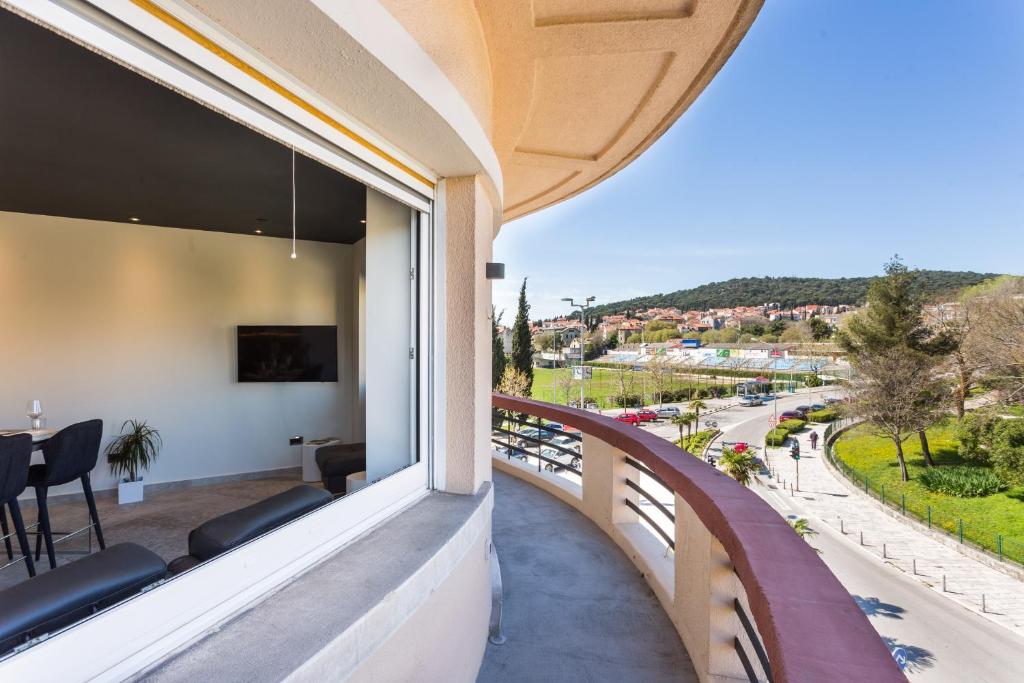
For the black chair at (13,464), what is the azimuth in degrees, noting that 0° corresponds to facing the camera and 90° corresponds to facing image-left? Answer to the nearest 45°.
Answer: approximately 135°

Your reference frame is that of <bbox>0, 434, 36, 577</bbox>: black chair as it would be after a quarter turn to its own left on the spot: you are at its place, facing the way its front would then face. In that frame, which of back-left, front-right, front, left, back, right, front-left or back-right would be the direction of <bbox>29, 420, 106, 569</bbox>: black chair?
back-right

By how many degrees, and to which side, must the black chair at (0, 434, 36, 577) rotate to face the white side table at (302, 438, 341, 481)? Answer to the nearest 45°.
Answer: approximately 90° to its right

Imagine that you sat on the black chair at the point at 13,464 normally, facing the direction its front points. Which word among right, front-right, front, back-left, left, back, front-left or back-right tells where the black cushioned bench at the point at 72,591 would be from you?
back-left

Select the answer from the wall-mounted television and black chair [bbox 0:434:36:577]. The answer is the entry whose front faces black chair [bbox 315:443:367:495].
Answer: the wall-mounted television

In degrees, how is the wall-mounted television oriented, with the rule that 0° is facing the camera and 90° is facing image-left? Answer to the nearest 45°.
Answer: approximately 0°

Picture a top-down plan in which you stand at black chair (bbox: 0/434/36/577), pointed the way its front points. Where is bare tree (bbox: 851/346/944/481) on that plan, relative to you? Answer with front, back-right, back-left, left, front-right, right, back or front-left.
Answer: back-right

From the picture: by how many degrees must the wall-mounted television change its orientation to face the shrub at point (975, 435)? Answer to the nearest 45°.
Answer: approximately 90° to its left

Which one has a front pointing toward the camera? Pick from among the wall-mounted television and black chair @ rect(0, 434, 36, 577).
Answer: the wall-mounted television

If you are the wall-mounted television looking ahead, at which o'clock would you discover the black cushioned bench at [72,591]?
The black cushioned bench is roughly at 12 o'clock from the wall-mounted television.

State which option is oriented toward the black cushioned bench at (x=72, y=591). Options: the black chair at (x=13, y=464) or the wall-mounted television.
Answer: the wall-mounted television

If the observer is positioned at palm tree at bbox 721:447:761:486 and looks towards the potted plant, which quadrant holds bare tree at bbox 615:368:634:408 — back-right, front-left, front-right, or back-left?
back-right

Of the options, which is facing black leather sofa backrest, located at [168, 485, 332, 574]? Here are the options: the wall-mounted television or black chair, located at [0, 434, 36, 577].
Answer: the wall-mounted television

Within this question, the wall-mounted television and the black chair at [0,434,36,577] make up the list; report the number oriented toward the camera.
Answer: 1
